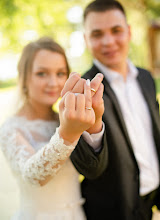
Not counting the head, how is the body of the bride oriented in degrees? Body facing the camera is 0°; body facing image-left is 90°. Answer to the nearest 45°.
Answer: approximately 315°
